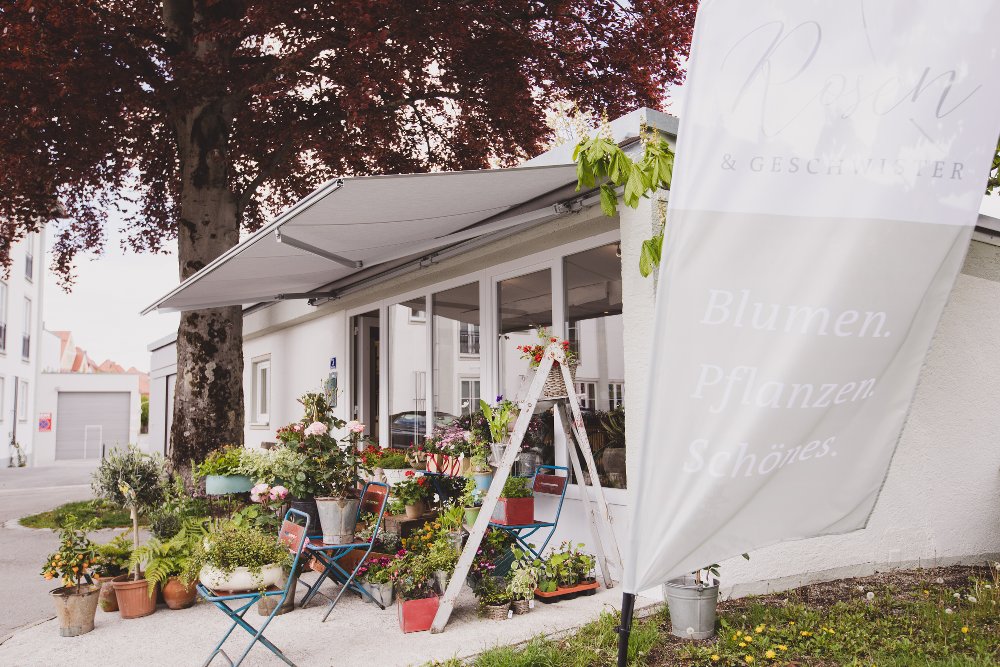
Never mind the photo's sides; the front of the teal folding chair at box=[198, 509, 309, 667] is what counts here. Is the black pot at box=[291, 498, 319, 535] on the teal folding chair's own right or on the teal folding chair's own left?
on the teal folding chair's own right

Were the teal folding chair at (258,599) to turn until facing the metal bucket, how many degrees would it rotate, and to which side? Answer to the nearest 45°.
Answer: approximately 180°

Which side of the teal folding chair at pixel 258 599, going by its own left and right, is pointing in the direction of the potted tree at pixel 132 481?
right

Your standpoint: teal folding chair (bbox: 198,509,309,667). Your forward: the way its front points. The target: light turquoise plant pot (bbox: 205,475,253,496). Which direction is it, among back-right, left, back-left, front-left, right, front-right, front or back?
right

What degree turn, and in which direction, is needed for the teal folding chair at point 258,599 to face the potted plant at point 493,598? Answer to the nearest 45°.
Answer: approximately 180°

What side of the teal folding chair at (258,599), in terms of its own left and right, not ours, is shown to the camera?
left

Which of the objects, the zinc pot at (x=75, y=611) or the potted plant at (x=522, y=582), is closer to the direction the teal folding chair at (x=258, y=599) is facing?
the zinc pot

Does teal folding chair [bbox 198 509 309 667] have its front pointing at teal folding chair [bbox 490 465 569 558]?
no

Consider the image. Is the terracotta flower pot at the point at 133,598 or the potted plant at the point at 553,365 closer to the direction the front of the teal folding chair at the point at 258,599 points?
the terracotta flower pot

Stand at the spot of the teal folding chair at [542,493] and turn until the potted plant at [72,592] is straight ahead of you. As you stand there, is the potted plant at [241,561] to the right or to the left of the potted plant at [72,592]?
left

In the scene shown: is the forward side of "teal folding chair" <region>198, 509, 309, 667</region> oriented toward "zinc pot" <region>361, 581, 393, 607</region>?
no

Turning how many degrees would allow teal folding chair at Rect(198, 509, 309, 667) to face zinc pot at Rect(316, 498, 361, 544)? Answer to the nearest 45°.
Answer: approximately 135° to its right

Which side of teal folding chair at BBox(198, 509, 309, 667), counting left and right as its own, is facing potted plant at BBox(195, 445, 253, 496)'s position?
right

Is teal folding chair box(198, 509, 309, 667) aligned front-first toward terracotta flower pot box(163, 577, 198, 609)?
no
